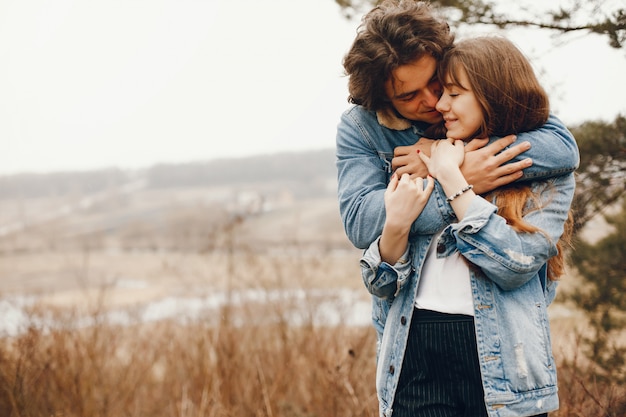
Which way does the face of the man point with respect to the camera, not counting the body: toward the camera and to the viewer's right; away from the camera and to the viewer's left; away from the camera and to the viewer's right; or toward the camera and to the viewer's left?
toward the camera and to the viewer's right

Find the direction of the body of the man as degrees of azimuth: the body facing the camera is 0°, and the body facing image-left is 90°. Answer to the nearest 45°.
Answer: approximately 315°

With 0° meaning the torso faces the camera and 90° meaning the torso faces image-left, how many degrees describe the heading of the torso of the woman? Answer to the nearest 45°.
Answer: approximately 45°
